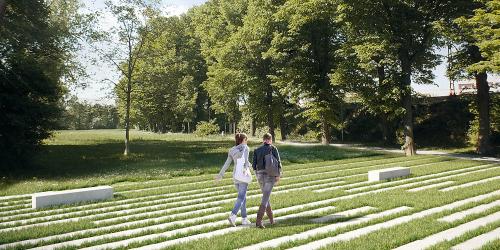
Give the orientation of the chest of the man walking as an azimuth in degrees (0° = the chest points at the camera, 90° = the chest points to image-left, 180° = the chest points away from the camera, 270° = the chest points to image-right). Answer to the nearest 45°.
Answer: approximately 180°

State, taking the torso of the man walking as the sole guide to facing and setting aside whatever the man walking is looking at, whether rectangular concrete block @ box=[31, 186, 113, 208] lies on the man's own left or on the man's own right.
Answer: on the man's own left

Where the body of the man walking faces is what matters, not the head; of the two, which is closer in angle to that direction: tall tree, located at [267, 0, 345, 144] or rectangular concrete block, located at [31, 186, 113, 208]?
the tall tree

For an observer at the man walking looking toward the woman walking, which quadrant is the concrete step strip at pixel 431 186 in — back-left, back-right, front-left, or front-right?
back-right

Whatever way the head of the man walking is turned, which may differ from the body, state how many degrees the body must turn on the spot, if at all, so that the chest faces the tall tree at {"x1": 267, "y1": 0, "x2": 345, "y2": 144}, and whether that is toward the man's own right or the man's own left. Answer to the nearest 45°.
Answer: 0° — they already face it

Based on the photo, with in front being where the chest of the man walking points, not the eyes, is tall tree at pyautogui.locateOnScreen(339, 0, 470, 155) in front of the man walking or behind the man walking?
in front

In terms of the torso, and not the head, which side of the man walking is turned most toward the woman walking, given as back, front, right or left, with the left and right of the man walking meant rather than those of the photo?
left

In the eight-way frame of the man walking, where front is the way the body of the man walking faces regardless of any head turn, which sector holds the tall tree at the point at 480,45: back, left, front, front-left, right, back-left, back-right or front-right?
front-right

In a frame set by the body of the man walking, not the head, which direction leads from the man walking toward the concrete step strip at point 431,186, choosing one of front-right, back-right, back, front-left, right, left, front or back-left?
front-right
